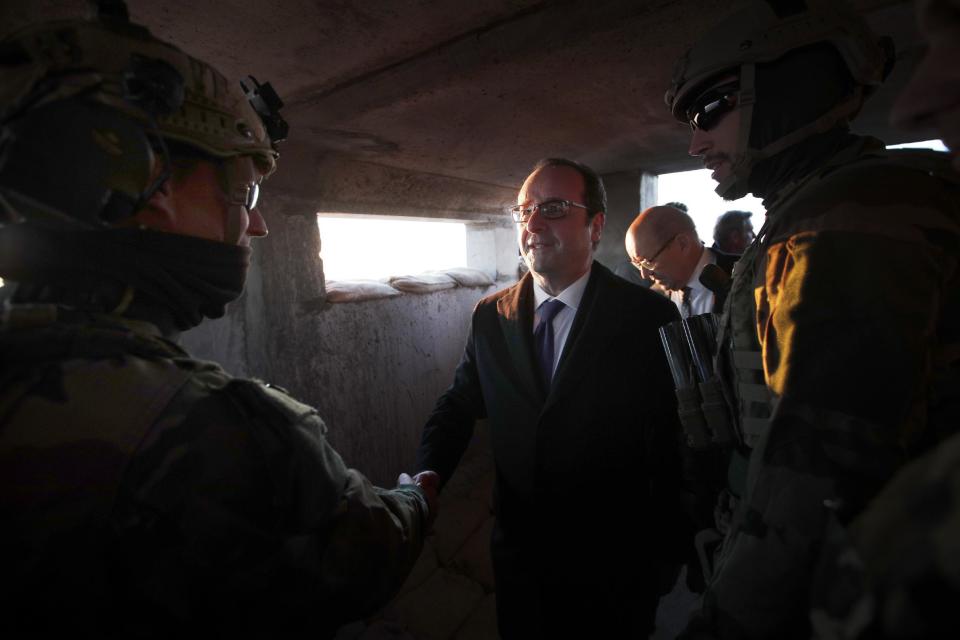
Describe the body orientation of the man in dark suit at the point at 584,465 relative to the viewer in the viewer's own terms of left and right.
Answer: facing the viewer and to the left of the viewer

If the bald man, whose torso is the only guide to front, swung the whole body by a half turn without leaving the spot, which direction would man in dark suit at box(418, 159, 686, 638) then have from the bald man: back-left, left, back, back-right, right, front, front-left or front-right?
back-right

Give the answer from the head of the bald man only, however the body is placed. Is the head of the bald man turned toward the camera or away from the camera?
toward the camera

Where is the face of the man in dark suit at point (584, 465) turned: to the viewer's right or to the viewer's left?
to the viewer's left
